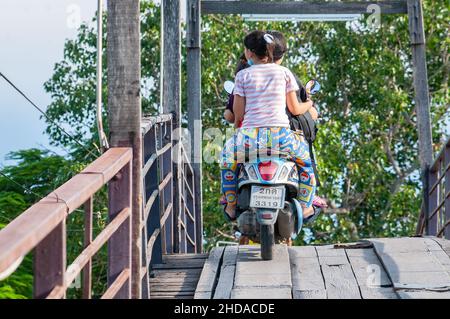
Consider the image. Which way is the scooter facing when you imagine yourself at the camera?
facing away from the viewer

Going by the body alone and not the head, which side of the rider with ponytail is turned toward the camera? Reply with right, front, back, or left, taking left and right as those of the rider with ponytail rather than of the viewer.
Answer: back
